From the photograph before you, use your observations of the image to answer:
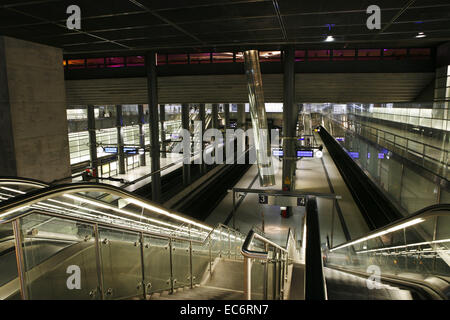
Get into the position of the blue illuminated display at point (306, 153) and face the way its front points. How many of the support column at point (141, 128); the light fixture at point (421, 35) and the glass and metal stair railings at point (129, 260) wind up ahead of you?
2

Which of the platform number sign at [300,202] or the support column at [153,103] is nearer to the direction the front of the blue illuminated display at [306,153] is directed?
the platform number sign

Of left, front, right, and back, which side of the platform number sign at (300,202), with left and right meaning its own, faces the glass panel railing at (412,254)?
front

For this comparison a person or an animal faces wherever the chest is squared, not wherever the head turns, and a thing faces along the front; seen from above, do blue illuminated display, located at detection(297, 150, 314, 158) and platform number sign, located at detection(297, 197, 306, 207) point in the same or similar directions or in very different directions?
same or similar directions

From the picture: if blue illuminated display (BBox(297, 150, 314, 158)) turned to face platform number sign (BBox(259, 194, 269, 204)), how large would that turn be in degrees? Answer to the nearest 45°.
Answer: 0° — it already faces it

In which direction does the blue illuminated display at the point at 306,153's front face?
toward the camera

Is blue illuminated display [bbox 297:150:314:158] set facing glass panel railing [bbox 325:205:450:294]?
yes

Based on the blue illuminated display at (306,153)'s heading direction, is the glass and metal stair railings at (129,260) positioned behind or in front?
in front

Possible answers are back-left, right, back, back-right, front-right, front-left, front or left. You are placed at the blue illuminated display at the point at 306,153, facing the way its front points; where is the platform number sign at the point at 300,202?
front

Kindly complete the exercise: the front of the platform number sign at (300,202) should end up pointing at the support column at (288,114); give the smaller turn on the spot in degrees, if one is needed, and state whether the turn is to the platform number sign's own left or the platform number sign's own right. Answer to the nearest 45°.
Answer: approximately 180°

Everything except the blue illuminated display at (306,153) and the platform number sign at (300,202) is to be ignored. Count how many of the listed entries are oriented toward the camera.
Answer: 2

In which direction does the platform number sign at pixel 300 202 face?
toward the camera

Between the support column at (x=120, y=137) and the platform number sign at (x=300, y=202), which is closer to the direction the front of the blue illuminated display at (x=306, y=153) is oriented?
the platform number sign

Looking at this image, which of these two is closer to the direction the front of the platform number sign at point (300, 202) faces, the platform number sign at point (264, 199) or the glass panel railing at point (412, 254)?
the glass panel railing
